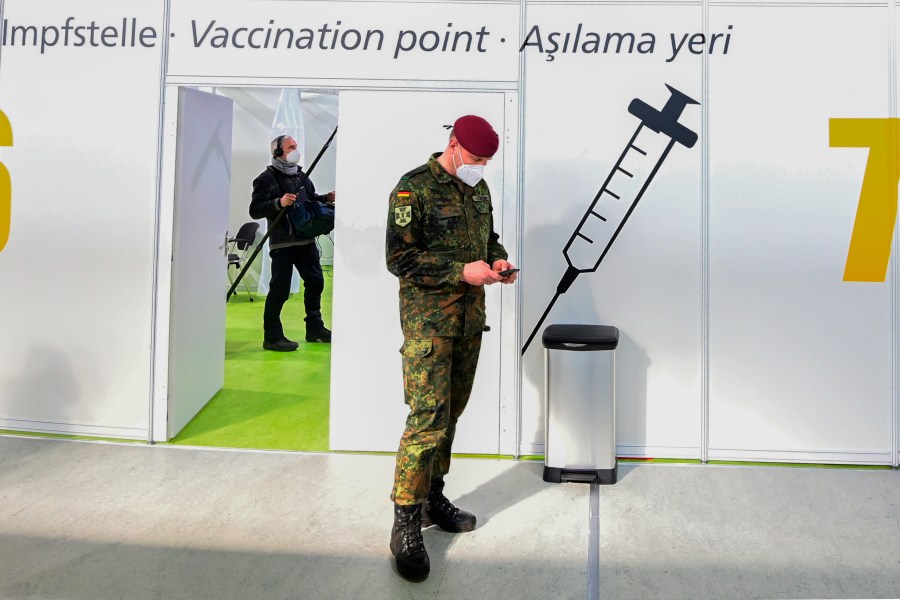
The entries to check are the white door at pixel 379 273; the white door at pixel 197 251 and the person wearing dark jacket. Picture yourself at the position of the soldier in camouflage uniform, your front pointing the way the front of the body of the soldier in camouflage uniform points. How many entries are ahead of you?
0

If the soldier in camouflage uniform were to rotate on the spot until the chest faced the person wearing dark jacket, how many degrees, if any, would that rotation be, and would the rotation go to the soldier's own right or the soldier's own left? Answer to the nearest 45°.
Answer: approximately 135° to the soldier's own left

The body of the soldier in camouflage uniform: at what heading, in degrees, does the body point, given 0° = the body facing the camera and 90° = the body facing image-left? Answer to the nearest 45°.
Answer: approximately 315°

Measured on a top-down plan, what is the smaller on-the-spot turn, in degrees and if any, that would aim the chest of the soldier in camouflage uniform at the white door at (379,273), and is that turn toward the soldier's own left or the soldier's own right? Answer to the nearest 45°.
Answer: approximately 135° to the soldier's own left

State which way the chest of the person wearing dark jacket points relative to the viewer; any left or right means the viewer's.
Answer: facing the viewer and to the right of the viewer

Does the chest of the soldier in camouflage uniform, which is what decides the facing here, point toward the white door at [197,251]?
no

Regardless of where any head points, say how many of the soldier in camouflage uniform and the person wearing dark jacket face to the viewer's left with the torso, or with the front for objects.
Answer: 0

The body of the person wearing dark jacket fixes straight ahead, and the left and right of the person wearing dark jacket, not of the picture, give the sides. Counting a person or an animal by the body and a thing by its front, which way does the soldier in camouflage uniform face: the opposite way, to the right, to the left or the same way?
the same way

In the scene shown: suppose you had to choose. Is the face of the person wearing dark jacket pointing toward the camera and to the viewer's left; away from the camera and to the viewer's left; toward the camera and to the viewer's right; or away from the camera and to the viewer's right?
toward the camera and to the viewer's right

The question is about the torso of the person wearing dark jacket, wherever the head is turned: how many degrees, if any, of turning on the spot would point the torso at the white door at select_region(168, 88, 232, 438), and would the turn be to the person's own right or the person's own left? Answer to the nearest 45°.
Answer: approximately 45° to the person's own right

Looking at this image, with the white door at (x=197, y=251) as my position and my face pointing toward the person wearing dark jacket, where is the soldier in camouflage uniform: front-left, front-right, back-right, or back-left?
back-right

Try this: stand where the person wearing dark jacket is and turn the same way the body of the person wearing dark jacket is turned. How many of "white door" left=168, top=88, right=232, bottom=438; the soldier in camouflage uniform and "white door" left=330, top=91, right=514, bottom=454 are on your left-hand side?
0

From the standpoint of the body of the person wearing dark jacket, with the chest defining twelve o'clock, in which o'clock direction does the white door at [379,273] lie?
The white door is roughly at 1 o'clock from the person wearing dark jacket.

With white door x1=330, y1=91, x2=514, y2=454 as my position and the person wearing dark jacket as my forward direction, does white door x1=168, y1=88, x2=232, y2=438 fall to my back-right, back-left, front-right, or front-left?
front-left

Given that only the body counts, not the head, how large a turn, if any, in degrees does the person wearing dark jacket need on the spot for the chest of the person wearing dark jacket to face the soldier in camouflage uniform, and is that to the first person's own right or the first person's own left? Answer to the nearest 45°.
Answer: approximately 45° to the first person's own right
